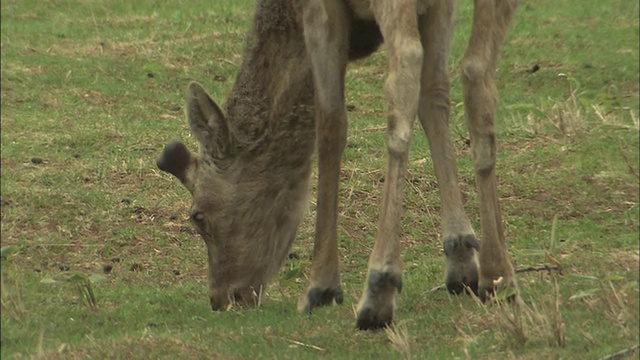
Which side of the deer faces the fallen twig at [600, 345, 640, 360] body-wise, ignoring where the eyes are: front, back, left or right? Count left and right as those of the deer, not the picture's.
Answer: left

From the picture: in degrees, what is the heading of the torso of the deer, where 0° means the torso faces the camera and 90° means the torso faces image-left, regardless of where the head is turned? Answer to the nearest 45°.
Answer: approximately 45°
